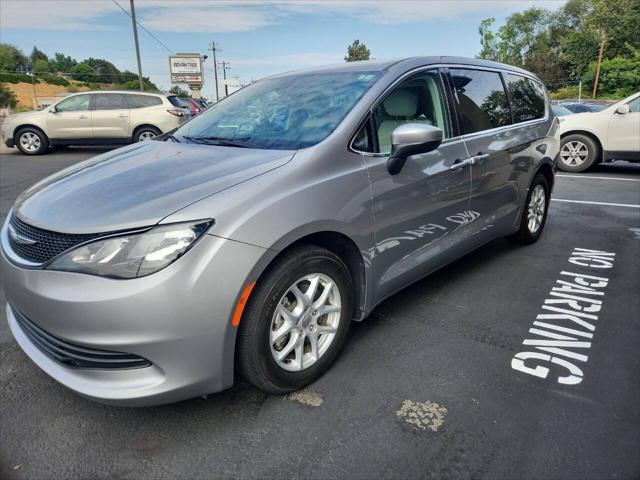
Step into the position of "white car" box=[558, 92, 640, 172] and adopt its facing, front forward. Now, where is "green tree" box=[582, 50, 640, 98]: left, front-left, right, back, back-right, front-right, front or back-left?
right

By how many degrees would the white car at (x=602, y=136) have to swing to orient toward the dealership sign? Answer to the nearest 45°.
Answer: approximately 45° to its right

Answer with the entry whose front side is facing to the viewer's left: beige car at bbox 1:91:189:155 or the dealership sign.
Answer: the beige car

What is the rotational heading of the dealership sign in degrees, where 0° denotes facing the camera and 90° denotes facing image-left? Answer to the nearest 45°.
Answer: approximately 0°

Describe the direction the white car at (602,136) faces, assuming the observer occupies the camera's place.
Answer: facing to the left of the viewer

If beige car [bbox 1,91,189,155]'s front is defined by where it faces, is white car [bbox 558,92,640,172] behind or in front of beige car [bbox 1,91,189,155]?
behind

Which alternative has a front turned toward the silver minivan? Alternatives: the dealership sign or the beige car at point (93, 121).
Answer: the dealership sign

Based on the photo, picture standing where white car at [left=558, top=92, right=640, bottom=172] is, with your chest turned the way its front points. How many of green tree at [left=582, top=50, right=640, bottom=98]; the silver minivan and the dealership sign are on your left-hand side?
1

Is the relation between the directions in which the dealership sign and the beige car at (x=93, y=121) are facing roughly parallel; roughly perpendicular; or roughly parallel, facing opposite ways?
roughly perpendicular

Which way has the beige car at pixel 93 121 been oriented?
to the viewer's left

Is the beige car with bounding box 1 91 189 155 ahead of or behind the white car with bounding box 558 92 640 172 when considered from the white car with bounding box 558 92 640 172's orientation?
ahead

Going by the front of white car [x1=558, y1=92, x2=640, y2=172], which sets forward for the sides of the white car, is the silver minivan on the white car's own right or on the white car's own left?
on the white car's own left
